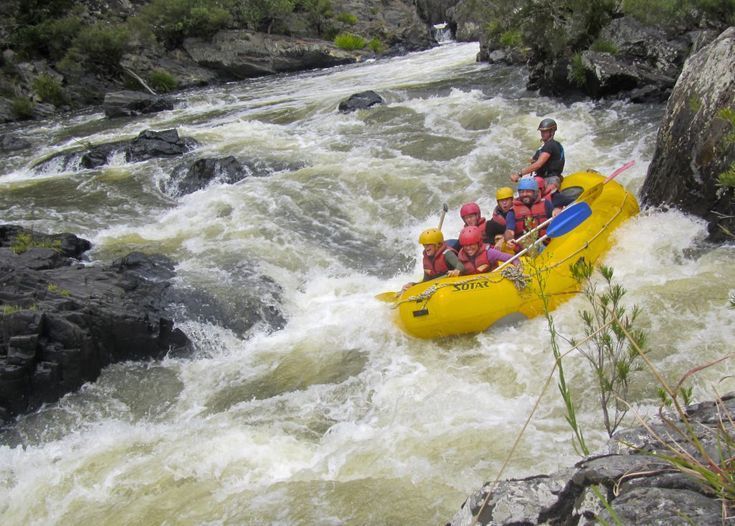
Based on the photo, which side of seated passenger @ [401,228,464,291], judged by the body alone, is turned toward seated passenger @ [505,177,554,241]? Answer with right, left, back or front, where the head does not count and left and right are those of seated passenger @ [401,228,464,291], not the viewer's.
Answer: back

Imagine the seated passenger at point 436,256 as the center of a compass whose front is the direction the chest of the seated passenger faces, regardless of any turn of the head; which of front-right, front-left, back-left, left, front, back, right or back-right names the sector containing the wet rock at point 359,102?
back-right

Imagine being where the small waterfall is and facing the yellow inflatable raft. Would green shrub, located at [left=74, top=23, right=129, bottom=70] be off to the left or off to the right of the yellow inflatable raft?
right

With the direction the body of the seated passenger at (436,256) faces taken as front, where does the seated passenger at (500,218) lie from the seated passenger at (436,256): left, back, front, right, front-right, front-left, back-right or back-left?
back

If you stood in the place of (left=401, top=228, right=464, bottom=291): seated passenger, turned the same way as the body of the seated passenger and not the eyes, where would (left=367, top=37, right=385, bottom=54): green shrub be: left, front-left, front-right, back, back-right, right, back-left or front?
back-right

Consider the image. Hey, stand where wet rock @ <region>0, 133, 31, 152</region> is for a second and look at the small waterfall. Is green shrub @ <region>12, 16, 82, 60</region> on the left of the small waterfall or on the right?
left

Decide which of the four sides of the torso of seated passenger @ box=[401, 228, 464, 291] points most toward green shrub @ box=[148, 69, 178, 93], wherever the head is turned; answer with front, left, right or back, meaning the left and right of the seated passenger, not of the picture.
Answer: right

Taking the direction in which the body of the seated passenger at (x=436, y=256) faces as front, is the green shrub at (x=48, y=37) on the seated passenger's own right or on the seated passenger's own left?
on the seated passenger's own right

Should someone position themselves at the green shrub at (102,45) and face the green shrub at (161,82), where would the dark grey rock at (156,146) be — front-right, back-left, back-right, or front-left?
front-right

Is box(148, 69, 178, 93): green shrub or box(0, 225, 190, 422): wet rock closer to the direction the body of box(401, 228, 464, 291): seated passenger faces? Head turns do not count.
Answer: the wet rock

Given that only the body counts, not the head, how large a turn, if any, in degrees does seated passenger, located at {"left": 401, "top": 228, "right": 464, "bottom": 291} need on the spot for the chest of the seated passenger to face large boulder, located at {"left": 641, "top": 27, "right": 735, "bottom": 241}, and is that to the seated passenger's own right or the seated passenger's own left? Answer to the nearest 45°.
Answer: approximately 135° to the seated passenger's own left

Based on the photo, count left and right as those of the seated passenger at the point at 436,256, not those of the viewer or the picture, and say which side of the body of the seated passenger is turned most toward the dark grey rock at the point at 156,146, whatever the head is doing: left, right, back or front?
right

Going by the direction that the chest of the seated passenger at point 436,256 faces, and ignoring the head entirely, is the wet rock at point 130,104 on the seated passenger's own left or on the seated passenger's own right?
on the seated passenger's own right

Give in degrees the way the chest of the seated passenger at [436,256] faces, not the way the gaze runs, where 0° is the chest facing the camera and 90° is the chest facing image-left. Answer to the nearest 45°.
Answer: approximately 45°
